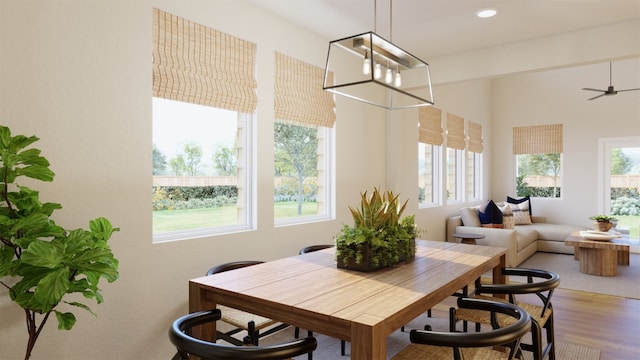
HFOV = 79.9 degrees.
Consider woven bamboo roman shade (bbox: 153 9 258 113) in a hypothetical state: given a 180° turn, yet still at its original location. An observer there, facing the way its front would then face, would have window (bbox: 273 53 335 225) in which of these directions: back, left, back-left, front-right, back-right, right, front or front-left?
right

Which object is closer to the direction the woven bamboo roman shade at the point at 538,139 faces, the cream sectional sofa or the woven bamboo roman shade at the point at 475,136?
the cream sectional sofa

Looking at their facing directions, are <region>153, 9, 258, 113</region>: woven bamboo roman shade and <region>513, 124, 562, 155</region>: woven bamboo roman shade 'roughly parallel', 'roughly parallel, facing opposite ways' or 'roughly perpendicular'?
roughly perpendicular

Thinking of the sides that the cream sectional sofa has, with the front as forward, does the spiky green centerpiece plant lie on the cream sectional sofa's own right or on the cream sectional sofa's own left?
on the cream sectional sofa's own right

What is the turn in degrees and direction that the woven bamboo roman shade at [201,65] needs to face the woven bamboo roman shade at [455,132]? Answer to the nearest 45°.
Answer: approximately 90° to its left

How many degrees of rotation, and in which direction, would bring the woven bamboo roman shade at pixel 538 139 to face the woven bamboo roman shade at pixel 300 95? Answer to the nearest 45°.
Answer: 0° — it already faces it

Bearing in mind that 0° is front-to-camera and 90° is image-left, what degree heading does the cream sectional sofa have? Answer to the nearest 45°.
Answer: approximately 315°

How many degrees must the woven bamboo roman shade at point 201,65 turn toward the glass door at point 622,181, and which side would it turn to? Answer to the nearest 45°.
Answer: approximately 45° to its left

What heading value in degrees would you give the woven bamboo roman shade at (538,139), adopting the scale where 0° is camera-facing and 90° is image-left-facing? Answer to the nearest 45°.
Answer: approximately 0°

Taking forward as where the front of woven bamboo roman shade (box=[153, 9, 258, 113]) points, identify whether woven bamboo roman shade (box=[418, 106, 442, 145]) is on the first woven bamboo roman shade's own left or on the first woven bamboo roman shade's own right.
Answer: on the first woven bamboo roman shade's own left

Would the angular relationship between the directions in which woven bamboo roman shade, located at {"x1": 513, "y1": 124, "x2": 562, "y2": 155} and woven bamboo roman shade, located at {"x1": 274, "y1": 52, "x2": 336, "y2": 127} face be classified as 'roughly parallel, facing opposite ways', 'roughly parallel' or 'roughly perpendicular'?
roughly perpendicular

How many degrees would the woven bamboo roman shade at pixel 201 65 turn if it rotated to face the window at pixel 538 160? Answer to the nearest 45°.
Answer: approximately 90° to its left
